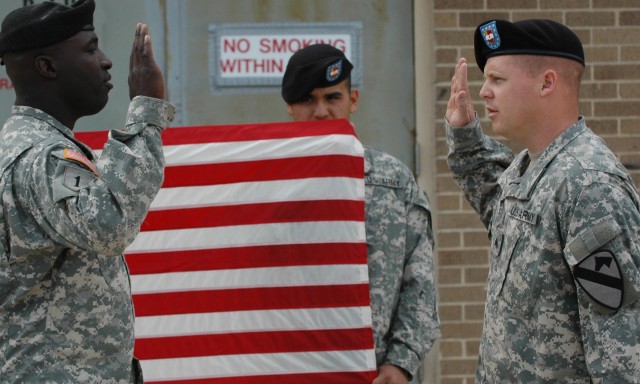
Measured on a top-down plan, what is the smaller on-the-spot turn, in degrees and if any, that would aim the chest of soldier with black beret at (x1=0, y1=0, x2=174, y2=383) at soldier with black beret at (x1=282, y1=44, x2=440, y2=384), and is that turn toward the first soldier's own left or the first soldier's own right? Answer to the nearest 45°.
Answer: approximately 45° to the first soldier's own left

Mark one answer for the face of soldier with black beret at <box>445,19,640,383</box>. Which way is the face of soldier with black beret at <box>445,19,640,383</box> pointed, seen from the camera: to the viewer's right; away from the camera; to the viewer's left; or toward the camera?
to the viewer's left

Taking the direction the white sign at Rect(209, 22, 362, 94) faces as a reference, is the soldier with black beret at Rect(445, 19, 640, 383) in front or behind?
in front

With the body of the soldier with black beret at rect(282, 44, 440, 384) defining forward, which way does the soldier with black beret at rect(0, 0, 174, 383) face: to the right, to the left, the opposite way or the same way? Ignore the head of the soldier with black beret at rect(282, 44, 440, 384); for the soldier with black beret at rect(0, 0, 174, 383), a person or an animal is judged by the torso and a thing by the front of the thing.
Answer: to the left

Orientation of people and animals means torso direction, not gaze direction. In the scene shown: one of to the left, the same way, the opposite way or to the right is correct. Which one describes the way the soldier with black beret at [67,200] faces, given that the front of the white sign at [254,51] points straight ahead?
to the left

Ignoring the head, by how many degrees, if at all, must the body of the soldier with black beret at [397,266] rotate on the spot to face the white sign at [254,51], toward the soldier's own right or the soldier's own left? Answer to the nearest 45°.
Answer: approximately 180°

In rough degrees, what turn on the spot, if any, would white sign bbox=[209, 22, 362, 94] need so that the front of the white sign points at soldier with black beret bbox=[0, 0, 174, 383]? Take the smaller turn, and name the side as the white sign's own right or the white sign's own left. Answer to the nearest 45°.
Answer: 0° — it already faces them

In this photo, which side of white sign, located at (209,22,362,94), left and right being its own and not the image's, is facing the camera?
front

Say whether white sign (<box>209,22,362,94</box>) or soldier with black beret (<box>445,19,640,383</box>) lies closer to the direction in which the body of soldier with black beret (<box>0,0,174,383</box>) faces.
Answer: the soldier with black beret

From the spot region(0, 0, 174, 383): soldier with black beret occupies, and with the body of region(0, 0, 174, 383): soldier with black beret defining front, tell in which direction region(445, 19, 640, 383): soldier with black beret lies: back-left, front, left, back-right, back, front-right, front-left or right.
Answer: front

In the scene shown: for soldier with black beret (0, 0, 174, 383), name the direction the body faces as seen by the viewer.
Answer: to the viewer's right

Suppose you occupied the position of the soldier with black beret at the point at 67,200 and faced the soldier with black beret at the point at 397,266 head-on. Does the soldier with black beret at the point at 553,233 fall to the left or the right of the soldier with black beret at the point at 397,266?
right

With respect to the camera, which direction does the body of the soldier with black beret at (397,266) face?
toward the camera

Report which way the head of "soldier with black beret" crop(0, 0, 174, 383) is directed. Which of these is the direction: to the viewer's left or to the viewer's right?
to the viewer's right

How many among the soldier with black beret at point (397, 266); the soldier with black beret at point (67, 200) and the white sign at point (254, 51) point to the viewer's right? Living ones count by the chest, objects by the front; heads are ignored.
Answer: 1

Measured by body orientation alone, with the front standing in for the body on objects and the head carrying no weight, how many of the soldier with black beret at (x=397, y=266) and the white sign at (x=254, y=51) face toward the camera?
2

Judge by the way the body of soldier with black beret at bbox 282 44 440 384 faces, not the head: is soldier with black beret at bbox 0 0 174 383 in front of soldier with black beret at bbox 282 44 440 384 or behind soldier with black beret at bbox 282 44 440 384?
in front
